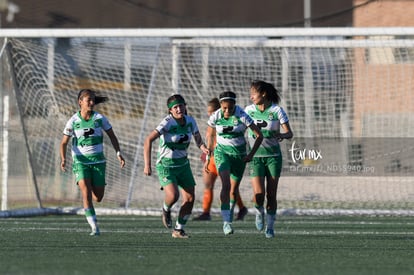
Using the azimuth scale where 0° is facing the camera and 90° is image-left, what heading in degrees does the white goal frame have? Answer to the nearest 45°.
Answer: approximately 0°

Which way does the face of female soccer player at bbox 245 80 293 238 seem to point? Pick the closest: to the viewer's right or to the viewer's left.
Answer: to the viewer's left

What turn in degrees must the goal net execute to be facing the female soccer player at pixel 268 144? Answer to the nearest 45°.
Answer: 0° — it already faces them

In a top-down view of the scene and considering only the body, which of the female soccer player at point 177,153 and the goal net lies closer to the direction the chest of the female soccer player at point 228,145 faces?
the female soccer player
